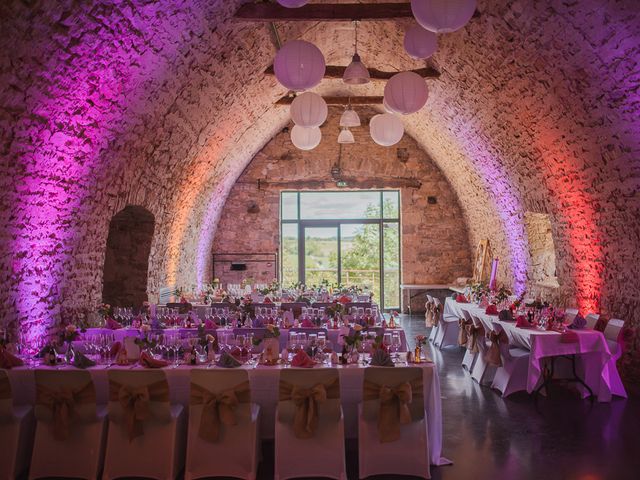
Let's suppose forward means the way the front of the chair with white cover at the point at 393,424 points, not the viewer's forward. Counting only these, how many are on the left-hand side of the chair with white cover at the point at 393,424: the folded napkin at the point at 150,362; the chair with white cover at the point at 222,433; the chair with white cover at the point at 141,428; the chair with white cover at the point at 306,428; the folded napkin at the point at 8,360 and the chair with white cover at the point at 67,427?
6

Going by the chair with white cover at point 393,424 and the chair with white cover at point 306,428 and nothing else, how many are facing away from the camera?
2

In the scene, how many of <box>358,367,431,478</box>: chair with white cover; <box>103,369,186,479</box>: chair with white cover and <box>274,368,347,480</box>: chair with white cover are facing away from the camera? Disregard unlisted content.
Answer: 3

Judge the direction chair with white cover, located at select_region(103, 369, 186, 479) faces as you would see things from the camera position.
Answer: facing away from the viewer

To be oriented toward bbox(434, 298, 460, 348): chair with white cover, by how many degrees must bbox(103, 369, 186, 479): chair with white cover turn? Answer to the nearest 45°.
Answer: approximately 45° to its right

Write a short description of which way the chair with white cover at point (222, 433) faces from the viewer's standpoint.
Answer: facing away from the viewer

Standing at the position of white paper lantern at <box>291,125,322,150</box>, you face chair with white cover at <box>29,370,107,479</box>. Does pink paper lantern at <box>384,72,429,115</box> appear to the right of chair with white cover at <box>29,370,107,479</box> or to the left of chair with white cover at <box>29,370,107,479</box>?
left

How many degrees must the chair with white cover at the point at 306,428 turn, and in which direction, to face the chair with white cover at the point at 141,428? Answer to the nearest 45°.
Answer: approximately 90° to its left

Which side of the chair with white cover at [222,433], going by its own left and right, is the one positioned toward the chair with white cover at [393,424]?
right

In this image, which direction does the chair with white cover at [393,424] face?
away from the camera

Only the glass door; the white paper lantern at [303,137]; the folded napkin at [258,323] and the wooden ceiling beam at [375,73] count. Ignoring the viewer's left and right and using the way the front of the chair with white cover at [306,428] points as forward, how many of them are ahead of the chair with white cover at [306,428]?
4

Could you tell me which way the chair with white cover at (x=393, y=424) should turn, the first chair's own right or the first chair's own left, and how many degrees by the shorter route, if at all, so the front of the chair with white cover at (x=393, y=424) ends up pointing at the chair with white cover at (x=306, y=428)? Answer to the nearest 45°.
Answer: approximately 90° to the first chair's own left

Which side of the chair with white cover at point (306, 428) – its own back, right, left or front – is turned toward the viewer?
back

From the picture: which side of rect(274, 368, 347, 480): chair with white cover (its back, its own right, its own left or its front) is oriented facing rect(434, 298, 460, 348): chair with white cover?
front

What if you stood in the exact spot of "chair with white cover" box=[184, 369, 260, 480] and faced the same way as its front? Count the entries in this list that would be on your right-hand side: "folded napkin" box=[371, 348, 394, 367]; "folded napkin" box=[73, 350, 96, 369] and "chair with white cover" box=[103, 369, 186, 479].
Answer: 1

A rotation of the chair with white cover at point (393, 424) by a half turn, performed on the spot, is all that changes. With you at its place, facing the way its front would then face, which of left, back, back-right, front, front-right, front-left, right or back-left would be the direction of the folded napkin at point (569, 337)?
back-left
